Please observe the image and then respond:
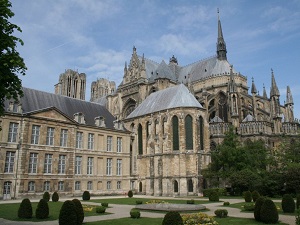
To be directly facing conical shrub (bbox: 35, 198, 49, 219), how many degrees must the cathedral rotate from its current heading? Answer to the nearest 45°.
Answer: approximately 135° to its left

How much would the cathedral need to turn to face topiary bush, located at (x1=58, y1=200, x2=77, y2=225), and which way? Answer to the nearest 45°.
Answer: approximately 135° to its left

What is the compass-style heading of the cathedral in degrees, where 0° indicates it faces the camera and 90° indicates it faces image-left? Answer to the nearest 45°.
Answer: approximately 135°

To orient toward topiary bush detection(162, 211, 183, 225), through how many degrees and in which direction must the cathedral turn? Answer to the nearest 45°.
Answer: approximately 135° to its left
